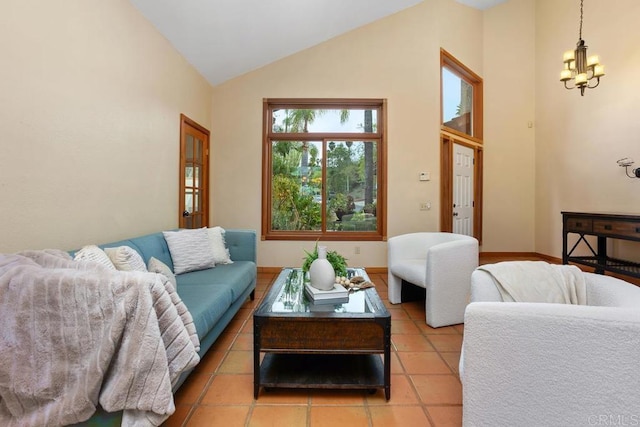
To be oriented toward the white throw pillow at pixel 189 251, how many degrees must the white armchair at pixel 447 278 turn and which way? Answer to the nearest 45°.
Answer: approximately 45° to its right

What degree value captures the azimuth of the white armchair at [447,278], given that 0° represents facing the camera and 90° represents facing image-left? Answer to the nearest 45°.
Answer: approximately 45°

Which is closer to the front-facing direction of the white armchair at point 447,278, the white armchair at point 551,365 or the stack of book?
the stack of book

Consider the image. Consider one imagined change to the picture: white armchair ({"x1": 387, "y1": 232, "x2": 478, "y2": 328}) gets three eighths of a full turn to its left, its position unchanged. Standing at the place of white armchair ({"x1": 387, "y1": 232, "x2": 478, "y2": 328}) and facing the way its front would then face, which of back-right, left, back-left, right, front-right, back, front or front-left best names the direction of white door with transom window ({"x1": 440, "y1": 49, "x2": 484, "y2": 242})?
left

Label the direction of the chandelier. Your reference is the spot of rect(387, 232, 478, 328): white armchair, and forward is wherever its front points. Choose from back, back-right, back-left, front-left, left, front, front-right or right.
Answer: back

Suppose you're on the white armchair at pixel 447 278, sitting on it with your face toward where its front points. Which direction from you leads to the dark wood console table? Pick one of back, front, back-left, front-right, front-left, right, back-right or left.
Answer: back

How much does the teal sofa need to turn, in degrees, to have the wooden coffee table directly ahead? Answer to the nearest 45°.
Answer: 0° — it already faces it
